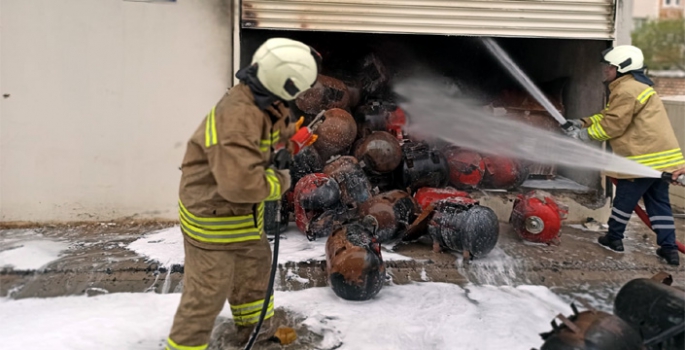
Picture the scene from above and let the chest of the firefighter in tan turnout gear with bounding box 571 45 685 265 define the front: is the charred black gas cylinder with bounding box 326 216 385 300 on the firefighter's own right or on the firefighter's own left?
on the firefighter's own left

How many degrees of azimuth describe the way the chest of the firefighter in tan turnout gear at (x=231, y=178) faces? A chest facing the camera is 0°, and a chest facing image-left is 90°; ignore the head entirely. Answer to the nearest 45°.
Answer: approximately 270°

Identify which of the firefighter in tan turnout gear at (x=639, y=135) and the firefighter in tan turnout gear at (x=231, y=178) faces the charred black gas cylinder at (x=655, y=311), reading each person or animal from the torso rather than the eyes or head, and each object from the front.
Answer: the firefighter in tan turnout gear at (x=231, y=178)

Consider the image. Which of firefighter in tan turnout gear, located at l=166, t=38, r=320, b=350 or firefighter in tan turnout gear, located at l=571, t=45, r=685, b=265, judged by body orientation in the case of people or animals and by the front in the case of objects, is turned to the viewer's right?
firefighter in tan turnout gear, located at l=166, t=38, r=320, b=350

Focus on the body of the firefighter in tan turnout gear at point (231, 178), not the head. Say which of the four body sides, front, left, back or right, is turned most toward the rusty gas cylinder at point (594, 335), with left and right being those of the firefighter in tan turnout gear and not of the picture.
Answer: front

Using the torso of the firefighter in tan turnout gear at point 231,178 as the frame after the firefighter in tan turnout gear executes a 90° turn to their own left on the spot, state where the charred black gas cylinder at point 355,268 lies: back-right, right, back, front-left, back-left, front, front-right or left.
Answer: front-right

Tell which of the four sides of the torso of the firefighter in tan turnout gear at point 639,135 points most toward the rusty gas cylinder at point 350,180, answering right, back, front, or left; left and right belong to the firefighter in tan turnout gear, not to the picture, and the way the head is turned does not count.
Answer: front

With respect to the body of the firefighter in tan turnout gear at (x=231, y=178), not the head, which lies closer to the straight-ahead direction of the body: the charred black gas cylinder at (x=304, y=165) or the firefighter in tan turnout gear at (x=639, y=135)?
the firefighter in tan turnout gear

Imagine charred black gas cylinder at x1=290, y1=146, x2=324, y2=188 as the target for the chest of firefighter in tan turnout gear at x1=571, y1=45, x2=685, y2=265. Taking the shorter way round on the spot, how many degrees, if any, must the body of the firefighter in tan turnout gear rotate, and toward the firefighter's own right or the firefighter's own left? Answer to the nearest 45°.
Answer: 0° — they already face it

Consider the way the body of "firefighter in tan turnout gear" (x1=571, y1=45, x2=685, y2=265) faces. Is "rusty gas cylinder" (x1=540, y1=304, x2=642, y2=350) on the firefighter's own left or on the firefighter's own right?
on the firefighter's own left

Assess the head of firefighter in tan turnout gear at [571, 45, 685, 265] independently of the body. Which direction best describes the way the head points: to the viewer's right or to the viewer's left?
to the viewer's left

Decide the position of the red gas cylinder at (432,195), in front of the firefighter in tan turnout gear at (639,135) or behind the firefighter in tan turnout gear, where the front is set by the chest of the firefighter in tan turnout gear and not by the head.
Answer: in front

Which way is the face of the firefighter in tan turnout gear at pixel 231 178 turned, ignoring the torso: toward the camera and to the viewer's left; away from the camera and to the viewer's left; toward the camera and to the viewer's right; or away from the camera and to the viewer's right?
away from the camera and to the viewer's right

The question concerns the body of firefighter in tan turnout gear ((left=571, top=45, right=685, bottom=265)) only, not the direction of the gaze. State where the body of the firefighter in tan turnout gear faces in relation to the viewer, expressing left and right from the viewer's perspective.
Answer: facing to the left of the viewer

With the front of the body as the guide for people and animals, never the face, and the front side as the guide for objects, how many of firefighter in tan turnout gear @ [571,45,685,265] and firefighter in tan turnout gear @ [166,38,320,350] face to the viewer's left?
1
